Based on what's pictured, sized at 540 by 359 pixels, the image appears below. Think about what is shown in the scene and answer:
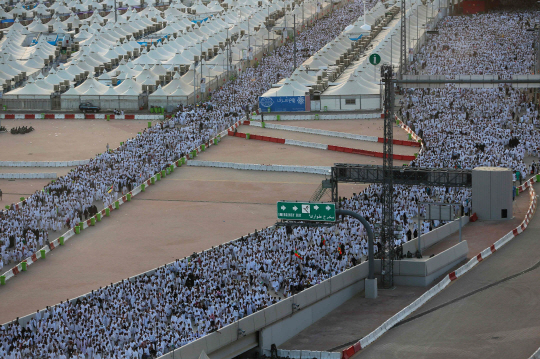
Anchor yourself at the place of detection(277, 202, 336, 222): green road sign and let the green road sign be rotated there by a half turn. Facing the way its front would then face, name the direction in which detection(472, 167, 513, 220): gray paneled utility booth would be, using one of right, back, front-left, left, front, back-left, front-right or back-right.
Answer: front-right

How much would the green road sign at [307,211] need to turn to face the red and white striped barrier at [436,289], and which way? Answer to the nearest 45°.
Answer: approximately 90° to its left

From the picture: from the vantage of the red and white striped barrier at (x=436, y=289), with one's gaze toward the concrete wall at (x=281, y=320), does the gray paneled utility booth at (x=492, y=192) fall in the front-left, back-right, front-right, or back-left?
back-right

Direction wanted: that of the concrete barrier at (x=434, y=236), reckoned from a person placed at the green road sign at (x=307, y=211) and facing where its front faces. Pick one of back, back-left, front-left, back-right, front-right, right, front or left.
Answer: back-left

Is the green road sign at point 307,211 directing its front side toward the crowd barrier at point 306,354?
yes

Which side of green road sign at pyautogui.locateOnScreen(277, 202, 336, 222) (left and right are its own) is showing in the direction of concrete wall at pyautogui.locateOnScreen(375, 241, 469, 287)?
left

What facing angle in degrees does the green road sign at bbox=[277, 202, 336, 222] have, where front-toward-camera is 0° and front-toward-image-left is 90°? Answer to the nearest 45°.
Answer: approximately 0°
